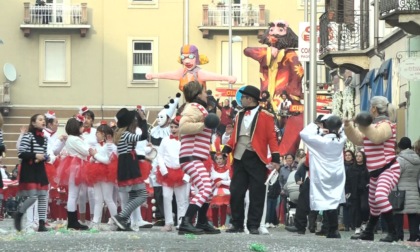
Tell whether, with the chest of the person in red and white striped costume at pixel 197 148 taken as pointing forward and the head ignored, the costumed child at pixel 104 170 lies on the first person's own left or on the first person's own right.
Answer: on the first person's own left

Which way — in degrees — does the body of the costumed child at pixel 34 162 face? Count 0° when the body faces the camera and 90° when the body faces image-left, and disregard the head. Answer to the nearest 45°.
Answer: approximately 315°

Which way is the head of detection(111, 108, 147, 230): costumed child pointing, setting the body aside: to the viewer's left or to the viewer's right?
to the viewer's right

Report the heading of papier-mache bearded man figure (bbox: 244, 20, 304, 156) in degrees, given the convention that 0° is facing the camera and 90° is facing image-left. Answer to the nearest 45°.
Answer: approximately 45°
